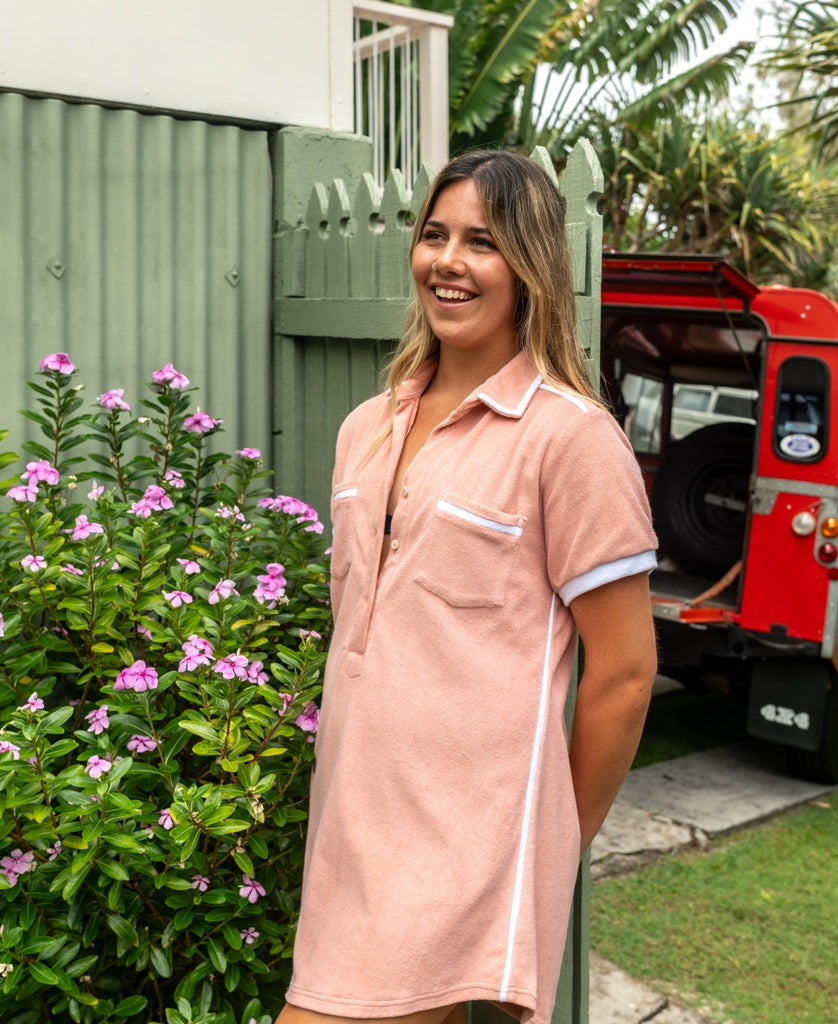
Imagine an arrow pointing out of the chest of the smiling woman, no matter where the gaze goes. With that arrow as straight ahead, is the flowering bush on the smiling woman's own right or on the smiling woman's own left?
on the smiling woman's own right

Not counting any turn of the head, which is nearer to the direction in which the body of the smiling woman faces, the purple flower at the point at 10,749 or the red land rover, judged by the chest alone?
the purple flower

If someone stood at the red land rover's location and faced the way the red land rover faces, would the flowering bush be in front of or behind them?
behind

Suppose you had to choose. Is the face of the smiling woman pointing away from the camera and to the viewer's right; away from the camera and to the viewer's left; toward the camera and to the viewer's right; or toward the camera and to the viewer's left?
toward the camera and to the viewer's left

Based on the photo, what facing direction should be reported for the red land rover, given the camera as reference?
facing away from the viewer and to the right of the viewer

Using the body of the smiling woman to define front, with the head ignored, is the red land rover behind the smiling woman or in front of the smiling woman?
behind

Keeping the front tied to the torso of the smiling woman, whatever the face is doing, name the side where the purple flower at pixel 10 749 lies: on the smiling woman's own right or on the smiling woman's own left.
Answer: on the smiling woman's own right

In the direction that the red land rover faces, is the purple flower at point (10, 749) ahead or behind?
behind

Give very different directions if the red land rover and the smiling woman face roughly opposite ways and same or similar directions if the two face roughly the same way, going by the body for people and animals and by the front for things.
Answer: very different directions

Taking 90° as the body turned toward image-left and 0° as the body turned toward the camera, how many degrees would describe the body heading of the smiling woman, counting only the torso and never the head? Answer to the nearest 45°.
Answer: approximately 45°
